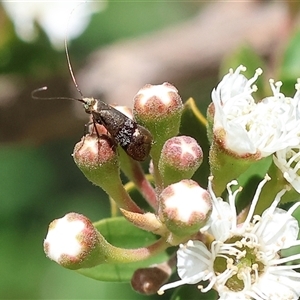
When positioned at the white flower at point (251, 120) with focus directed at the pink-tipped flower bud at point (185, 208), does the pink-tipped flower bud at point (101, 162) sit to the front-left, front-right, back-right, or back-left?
front-right

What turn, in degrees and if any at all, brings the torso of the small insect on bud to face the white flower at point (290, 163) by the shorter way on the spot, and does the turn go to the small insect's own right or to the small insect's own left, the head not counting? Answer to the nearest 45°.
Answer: approximately 180°

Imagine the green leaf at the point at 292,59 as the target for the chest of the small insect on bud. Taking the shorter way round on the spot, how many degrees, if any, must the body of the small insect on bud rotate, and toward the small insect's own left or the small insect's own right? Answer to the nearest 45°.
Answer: approximately 135° to the small insect's own right

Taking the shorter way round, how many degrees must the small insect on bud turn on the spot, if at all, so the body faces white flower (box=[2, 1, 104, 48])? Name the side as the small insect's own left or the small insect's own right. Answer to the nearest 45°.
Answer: approximately 90° to the small insect's own right

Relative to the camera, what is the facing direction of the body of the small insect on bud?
to the viewer's left
